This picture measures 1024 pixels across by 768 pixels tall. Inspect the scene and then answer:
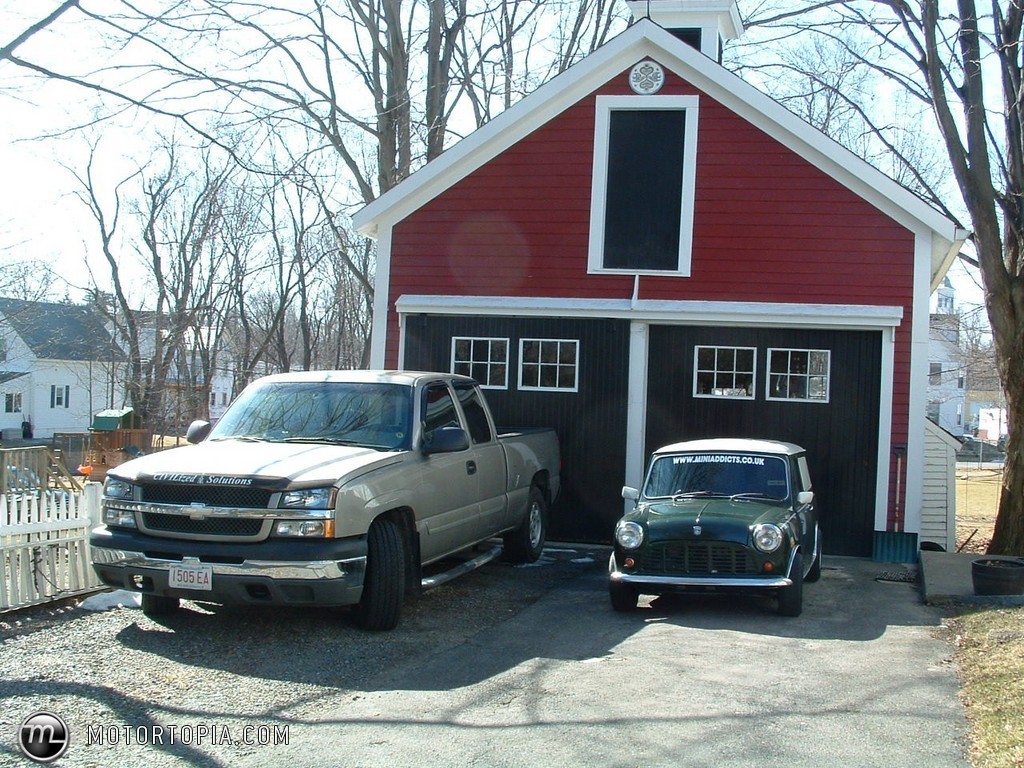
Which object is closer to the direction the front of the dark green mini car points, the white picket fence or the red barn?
the white picket fence

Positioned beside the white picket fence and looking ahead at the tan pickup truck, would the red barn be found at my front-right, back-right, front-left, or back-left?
front-left

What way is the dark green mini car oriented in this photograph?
toward the camera

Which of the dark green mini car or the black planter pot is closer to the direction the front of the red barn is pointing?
the dark green mini car

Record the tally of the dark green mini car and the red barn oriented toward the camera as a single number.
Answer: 2

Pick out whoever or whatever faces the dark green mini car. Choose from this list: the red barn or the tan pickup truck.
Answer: the red barn

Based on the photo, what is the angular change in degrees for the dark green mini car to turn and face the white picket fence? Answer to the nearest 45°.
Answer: approximately 90° to its right

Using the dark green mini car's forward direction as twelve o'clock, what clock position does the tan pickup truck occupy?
The tan pickup truck is roughly at 2 o'clock from the dark green mini car.

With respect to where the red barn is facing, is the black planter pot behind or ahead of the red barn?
ahead

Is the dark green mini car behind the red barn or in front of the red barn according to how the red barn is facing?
in front

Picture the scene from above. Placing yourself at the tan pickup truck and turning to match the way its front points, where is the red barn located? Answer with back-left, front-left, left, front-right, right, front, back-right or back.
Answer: back

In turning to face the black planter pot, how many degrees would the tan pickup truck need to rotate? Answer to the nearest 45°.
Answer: approximately 135° to its left

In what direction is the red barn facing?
toward the camera
